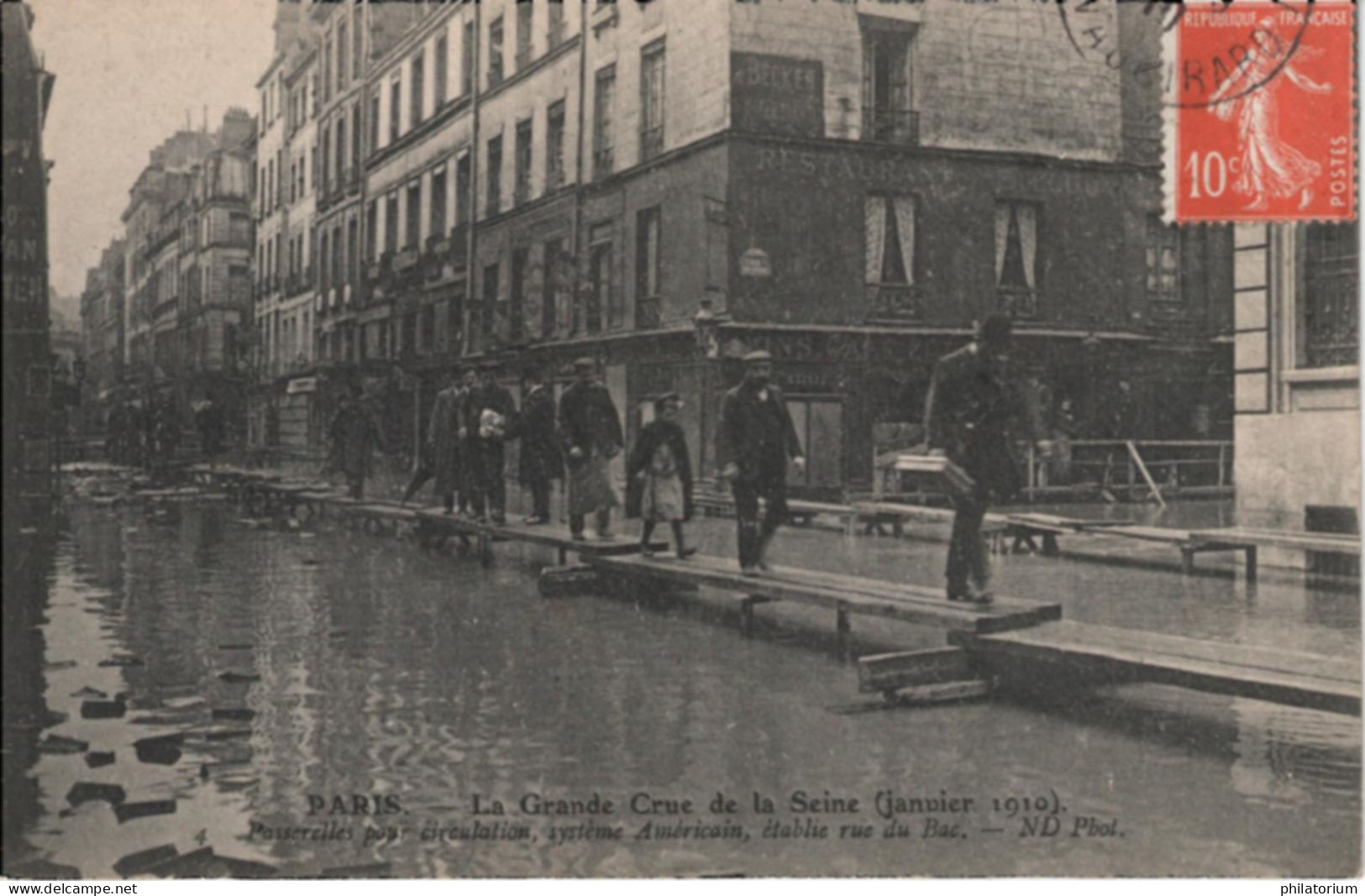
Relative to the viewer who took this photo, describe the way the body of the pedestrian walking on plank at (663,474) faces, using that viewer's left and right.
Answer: facing the viewer and to the right of the viewer

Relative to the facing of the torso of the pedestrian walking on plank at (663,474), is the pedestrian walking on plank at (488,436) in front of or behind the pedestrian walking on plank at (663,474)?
behind

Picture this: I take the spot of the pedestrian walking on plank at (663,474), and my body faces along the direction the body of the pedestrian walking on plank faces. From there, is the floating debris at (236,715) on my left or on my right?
on my right

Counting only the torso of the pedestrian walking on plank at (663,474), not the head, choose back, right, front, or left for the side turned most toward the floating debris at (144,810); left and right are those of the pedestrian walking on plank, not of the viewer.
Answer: right

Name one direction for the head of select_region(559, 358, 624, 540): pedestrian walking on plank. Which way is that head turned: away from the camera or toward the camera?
toward the camera
